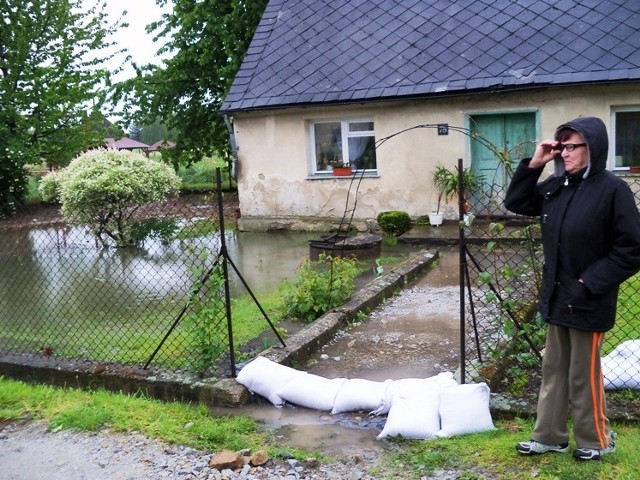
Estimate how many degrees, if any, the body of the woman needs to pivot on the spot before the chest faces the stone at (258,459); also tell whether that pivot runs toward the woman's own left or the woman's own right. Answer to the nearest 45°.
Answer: approximately 45° to the woman's own right

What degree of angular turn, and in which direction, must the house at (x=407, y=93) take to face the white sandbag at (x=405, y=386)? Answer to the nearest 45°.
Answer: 0° — it already faces it

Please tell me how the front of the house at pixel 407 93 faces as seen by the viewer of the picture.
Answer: facing the viewer

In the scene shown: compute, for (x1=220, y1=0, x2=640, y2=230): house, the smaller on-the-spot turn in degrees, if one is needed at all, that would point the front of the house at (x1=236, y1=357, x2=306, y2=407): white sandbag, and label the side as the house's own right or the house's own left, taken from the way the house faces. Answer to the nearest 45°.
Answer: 0° — it already faces it

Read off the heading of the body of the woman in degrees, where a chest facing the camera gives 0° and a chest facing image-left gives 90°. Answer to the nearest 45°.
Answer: approximately 45°

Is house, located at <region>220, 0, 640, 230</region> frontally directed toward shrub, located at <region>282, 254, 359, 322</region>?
yes

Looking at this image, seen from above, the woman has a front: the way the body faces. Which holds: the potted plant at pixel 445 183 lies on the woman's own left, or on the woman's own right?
on the woman's own right

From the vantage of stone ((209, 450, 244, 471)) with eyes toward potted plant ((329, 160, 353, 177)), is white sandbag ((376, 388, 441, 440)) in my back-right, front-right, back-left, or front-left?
front-right

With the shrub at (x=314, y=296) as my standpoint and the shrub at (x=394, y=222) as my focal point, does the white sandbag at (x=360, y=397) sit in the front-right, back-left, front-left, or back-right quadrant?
back-right

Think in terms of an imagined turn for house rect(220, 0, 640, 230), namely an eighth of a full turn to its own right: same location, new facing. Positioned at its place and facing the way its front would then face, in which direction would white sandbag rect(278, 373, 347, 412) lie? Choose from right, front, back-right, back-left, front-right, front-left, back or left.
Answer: front-left

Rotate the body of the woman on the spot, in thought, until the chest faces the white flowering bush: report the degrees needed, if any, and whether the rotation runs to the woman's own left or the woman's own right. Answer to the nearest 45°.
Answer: approximately 90° to the woman's own right

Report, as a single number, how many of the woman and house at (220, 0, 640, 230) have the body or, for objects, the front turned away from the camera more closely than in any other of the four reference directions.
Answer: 0

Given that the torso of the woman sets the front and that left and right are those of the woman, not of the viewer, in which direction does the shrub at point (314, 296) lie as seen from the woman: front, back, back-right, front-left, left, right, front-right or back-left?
right

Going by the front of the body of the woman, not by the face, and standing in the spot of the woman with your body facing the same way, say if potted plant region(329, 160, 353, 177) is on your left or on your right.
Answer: on your right
